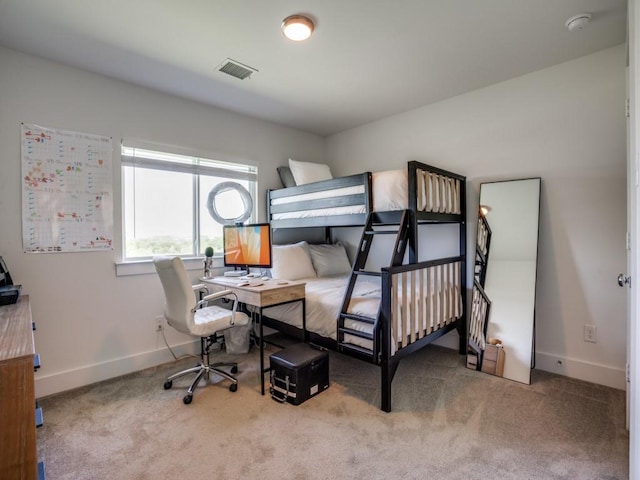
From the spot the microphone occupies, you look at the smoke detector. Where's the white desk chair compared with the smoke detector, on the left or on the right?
right

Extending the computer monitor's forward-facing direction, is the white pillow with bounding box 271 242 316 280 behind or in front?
behind

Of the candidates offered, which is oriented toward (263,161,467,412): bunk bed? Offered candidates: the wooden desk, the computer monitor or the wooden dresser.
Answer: the wooden dresser

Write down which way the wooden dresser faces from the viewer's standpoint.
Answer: facing to the right of the viewer

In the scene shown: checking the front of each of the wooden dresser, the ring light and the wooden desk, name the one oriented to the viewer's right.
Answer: the wooden dresser

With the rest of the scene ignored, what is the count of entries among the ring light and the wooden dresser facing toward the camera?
1

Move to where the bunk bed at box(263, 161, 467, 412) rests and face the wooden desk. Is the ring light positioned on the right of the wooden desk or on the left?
right

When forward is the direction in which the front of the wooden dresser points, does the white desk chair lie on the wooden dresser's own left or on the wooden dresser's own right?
on the wooden dresser's own left

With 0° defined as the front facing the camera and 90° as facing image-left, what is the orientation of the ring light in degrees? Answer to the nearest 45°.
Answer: approximately 0°
